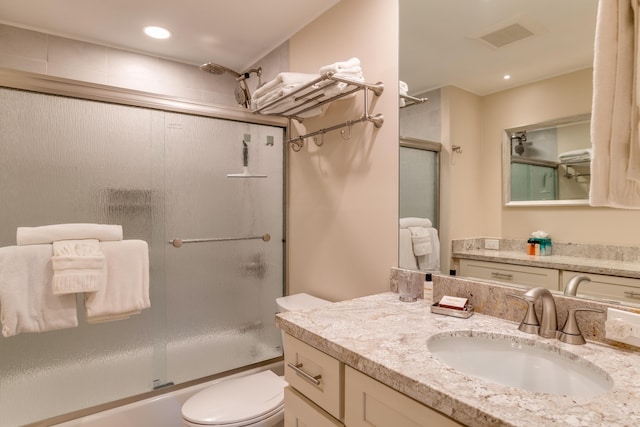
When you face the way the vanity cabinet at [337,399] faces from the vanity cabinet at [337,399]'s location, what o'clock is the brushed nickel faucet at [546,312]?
The brushed nickel faucet is roughly at 7 o'clock from the vanity cabinet.

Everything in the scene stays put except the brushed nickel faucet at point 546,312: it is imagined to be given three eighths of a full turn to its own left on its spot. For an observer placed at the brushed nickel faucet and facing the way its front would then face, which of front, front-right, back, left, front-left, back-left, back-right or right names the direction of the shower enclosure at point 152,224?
back

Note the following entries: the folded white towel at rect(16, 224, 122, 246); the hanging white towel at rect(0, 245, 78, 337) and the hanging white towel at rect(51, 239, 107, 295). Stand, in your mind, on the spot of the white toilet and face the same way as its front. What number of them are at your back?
0

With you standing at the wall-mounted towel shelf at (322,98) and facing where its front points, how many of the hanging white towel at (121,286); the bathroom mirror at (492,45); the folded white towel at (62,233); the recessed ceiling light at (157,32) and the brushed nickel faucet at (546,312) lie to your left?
2

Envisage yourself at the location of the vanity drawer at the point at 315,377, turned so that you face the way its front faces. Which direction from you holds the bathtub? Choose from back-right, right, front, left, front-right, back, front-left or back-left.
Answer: right

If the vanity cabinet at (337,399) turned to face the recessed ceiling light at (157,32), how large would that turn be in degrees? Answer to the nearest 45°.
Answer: approximately 90° to its right

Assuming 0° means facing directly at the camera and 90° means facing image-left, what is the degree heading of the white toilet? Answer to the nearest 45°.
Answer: approximately 45°

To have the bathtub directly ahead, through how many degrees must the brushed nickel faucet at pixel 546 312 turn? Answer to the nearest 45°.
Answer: approximately 45° to its right

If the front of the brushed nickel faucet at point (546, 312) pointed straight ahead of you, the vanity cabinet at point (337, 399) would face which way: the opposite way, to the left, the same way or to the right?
the same way

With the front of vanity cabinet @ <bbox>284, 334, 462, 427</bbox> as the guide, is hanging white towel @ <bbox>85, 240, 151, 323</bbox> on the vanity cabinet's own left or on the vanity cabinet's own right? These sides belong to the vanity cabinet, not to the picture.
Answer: on the vanity cabinet's own right

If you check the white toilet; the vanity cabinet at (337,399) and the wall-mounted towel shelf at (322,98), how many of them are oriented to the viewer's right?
0

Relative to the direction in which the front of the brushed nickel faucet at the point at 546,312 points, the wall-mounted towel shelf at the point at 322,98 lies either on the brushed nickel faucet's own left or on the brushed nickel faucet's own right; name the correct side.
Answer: on the brushed nickel faucet's own right

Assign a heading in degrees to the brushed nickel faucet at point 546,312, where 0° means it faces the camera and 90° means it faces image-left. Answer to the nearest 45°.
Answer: approximately 45°

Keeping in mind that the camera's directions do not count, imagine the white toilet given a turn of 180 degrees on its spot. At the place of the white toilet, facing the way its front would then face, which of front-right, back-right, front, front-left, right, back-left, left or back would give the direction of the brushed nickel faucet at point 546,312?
right

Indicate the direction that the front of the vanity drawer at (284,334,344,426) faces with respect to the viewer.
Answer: facing the viewer and to the left of the viewer

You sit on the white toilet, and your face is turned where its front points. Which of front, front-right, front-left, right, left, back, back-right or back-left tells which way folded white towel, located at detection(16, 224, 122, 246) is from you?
front-right
